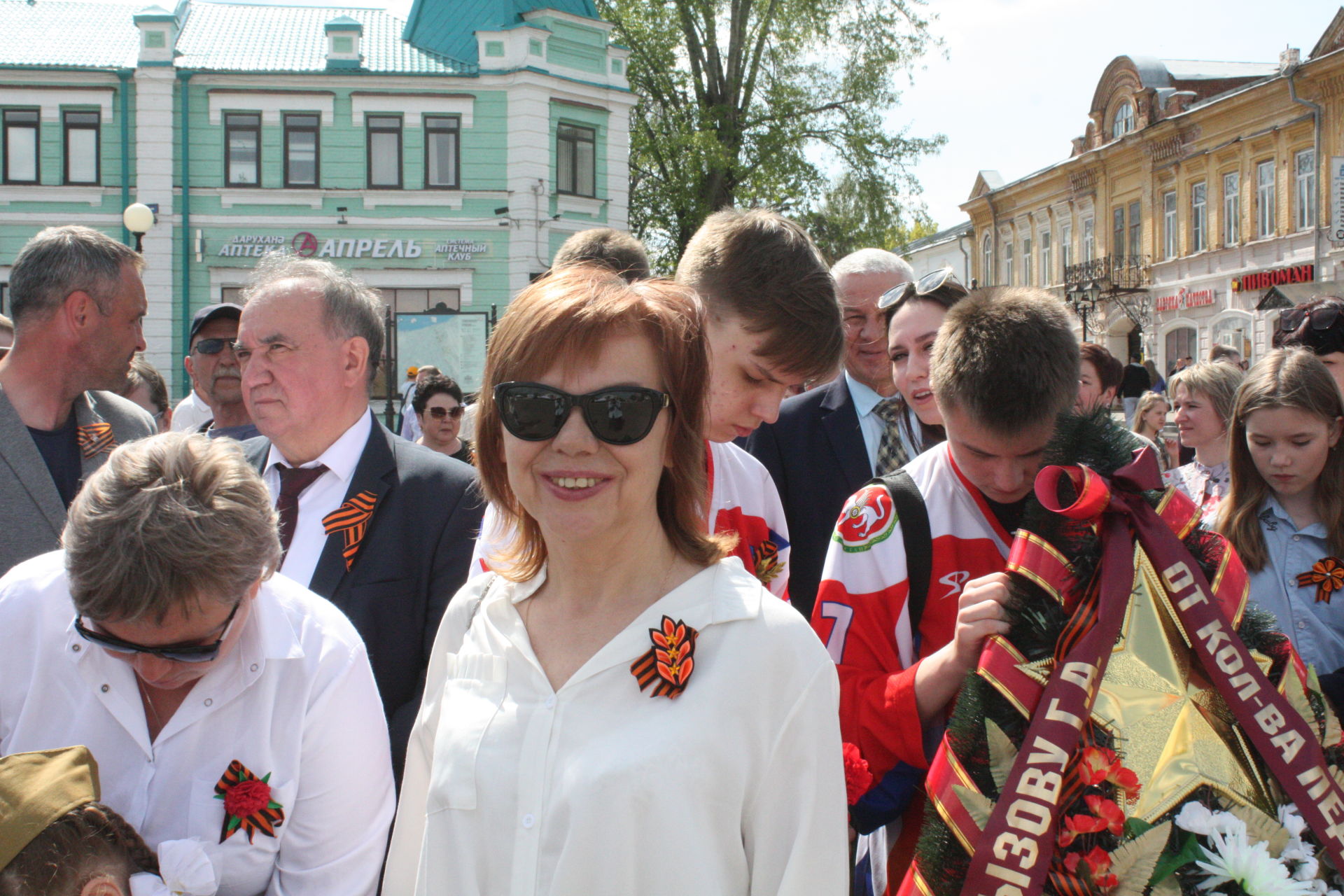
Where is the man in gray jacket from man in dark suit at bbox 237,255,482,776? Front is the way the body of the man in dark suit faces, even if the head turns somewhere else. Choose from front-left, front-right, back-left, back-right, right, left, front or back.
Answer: right

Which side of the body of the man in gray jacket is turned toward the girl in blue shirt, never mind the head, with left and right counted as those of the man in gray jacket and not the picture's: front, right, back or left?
front

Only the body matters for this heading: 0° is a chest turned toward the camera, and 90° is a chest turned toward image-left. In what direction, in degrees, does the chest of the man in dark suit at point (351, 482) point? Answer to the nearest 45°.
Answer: approximately 45°

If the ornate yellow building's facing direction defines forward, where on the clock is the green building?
The green building is roughly at 12 o'clock from the ornate yellow building.

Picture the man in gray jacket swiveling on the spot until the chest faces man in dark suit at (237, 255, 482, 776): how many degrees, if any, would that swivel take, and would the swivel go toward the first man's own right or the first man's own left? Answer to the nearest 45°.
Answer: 0° — they already face them

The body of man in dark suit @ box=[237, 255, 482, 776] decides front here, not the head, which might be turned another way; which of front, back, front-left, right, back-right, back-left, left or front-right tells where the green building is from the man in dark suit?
back-right

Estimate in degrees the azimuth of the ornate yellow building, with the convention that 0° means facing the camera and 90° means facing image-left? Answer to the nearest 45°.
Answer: approximately 45°

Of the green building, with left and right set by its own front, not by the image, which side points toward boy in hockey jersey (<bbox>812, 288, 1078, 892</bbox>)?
front

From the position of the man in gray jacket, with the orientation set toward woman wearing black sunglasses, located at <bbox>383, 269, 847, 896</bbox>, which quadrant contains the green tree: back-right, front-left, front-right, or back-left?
back-left

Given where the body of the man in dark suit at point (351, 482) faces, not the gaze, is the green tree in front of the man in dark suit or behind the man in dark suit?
behind

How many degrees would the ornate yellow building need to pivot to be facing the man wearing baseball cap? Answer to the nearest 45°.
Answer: approximately 45° to its left

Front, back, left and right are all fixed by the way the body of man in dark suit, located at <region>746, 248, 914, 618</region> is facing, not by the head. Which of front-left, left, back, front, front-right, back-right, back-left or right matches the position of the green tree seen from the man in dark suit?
back-left

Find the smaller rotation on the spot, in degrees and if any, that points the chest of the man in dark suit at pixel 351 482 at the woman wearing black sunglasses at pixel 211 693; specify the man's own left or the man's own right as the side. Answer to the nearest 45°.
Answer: approximately 45° to the man's own left

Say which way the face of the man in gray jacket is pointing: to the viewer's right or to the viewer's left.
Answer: to the viewer's right
